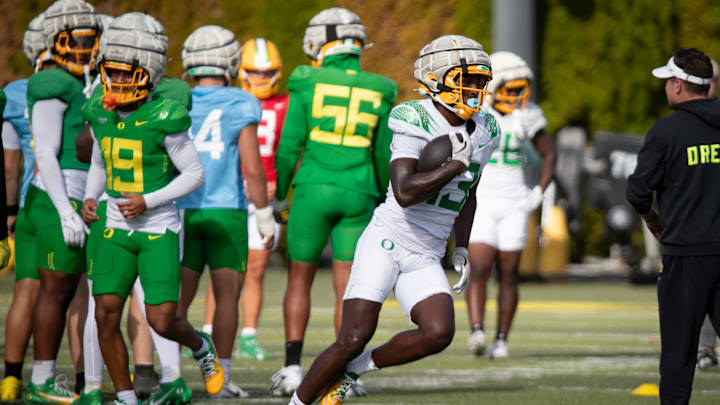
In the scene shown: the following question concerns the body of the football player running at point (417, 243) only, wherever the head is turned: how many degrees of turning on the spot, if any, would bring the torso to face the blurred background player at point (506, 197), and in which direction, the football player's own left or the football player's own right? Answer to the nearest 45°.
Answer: approximately 135° to the football player's own left

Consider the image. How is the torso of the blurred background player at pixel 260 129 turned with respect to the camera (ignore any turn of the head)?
toward the camera

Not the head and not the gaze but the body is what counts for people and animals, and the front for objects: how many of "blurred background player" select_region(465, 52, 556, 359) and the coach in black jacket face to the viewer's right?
0

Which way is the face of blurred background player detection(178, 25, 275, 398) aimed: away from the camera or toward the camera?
away from the camera

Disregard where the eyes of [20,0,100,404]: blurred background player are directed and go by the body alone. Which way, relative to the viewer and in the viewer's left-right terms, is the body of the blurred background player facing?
facing to the right of the viewer

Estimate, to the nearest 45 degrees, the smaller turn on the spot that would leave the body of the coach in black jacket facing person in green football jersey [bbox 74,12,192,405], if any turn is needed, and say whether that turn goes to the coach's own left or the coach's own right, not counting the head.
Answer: approximately 45° to the coach's own left

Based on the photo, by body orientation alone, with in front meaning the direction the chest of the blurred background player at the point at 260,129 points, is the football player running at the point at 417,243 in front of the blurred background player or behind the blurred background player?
in front
